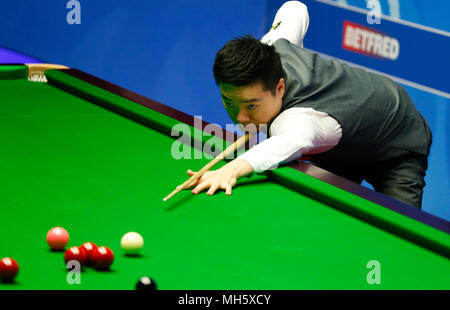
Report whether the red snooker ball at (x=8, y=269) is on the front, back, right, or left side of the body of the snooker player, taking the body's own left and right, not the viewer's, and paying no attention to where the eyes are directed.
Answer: front

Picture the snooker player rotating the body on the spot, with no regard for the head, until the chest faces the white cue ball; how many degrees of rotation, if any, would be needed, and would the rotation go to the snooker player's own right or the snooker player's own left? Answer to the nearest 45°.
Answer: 0° — they already face it

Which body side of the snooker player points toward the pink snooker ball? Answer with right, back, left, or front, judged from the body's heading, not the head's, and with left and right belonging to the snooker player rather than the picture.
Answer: front
